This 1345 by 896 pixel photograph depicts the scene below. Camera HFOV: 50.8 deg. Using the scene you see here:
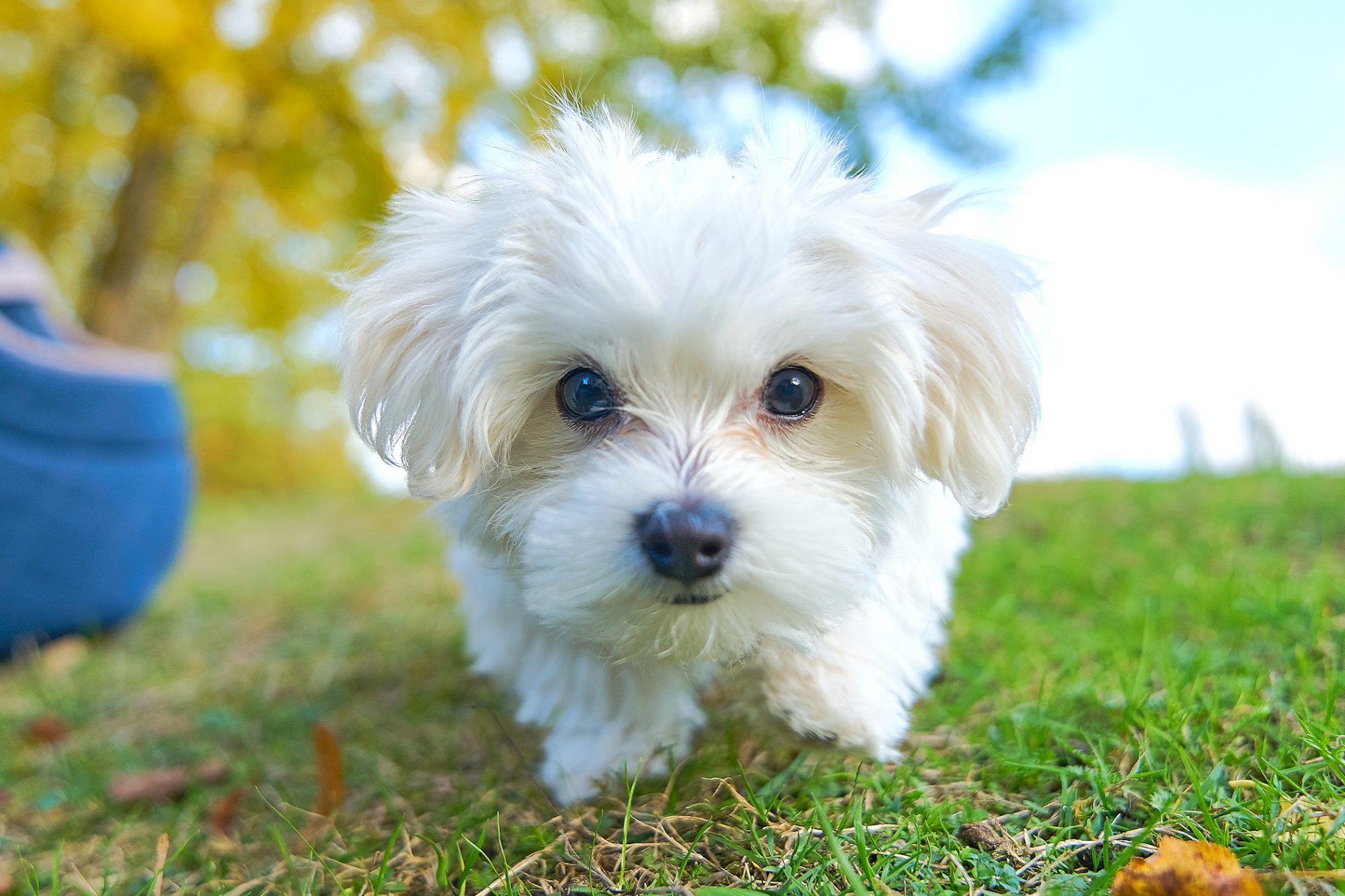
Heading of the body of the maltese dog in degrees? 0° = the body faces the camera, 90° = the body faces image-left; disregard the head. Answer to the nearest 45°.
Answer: approximately 0°

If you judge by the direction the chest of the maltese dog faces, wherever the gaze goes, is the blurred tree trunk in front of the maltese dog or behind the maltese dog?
behind
